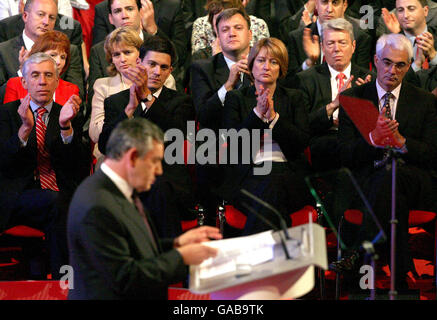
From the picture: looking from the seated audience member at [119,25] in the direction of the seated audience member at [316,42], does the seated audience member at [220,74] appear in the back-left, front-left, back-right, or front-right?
front-right

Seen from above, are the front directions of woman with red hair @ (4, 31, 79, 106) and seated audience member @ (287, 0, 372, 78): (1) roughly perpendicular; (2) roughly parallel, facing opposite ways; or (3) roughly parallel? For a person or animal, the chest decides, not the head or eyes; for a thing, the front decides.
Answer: roughly parallel

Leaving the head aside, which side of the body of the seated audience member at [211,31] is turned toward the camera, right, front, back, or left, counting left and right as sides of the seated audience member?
front

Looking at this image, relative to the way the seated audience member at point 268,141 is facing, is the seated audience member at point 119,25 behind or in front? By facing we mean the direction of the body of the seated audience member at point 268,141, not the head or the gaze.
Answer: behind

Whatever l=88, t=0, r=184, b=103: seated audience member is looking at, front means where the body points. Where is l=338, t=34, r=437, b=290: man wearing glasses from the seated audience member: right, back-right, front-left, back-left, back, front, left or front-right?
front-left

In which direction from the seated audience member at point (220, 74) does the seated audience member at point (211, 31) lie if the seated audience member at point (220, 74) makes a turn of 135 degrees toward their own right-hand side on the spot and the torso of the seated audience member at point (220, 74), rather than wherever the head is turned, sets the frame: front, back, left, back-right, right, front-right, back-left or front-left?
right

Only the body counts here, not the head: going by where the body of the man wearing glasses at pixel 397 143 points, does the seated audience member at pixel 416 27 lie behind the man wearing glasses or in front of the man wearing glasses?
behind

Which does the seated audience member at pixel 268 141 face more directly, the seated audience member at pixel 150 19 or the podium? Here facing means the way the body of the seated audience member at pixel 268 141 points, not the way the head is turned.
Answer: the podium

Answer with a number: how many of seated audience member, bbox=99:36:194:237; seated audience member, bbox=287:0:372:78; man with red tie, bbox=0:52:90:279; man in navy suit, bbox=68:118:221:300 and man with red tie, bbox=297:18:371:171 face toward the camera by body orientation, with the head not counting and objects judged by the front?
4

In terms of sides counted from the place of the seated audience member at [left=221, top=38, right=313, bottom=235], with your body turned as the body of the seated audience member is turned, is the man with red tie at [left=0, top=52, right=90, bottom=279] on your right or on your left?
on your right

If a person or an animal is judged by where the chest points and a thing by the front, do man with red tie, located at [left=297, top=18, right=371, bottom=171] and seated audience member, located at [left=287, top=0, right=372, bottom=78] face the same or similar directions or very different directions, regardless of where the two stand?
same or similar directions

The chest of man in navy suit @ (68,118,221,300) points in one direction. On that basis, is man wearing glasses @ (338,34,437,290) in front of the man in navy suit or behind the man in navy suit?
in front

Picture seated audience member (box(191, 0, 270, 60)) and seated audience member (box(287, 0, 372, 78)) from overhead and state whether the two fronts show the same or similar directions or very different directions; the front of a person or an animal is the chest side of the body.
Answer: same or similar directions

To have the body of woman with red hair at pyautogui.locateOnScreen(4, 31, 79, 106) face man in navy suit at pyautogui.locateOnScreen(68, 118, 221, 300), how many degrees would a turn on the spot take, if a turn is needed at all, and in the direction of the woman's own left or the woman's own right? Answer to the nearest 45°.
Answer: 0° — they already face them

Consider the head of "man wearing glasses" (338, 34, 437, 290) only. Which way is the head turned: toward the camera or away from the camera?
toward the camera

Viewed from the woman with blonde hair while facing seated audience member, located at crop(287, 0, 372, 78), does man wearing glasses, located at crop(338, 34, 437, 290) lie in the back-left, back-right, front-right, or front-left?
front-right

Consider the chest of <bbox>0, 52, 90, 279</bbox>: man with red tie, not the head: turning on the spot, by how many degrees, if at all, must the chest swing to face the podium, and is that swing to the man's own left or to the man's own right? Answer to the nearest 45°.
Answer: approximately 45° to the man's own left

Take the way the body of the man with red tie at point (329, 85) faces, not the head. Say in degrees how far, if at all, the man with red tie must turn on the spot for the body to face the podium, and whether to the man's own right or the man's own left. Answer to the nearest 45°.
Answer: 0° — they already face it

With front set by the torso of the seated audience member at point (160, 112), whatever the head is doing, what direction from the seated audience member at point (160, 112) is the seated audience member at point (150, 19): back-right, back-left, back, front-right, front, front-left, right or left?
back

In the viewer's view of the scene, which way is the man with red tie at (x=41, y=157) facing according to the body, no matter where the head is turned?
toward the camera
